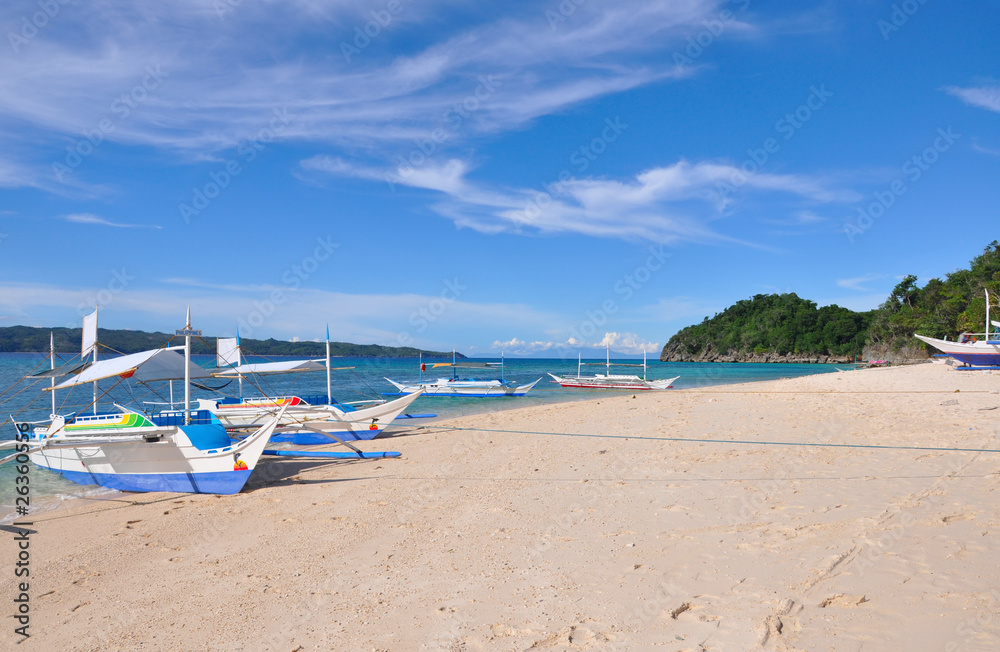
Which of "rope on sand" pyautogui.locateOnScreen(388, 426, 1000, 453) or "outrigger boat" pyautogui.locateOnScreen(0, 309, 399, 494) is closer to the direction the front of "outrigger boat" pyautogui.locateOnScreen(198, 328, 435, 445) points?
the rope on sand

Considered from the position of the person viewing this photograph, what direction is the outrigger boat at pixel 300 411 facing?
facing to the right of the viewer

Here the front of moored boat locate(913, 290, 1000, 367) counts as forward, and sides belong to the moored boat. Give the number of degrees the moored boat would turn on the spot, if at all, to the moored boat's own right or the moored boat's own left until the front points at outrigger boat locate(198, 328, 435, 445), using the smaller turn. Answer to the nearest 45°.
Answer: approximately 45° to the moored boat's own left

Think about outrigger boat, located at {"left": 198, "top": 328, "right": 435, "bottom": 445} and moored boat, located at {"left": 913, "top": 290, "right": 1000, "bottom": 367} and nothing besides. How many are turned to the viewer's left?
1

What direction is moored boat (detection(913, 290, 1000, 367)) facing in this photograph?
to the viewer's left

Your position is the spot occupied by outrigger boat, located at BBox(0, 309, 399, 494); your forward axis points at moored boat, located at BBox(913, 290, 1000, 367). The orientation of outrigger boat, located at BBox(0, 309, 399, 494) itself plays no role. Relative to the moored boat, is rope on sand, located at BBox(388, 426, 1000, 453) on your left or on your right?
right

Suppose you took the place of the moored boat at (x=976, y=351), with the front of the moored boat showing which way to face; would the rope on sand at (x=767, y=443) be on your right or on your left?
on your left

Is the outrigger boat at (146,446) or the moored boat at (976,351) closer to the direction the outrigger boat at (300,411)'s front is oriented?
the moored boat
